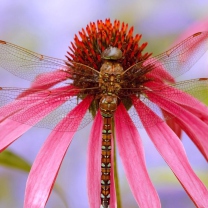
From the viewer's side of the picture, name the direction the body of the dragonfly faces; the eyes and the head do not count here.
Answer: away from the camera
